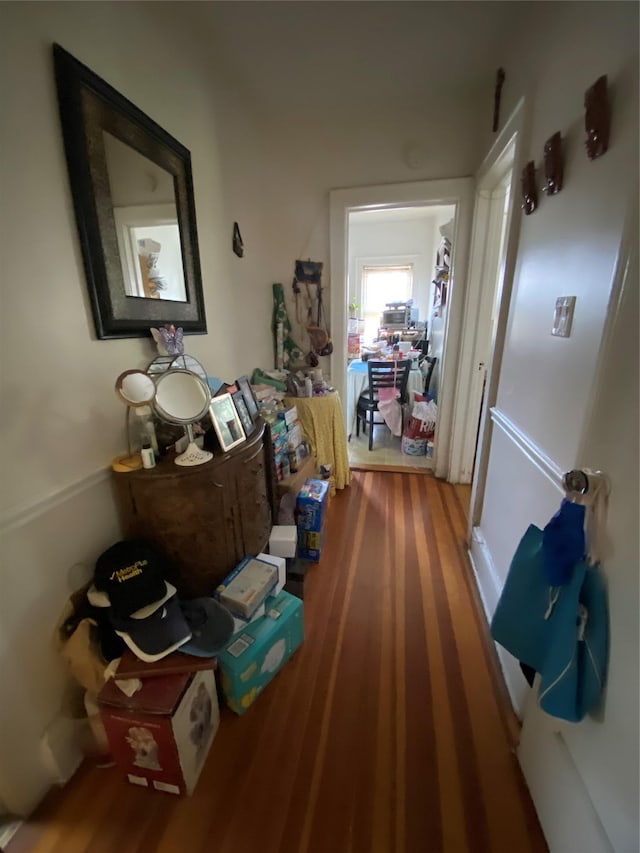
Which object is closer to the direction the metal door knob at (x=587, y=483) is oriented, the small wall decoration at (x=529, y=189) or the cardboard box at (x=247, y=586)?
the cardboard box

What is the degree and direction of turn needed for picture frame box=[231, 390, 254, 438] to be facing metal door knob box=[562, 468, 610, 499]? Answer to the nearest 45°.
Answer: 0° — it already faces it

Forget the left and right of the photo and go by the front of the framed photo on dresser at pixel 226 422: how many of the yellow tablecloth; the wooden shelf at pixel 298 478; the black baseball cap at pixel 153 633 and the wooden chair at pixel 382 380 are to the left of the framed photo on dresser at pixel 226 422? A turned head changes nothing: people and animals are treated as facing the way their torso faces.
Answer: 3

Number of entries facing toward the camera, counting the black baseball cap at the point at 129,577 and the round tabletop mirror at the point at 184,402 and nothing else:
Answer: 2

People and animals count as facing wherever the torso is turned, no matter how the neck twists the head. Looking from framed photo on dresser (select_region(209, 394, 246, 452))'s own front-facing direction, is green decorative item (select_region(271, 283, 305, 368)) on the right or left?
on its left

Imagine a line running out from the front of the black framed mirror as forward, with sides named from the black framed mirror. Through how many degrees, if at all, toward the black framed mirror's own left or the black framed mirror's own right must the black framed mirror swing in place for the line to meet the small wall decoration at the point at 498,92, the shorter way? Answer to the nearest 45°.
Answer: approximately 45° to the black framed mirror's own left

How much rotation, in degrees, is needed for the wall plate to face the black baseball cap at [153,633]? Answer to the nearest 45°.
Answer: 0° — it already faces it
